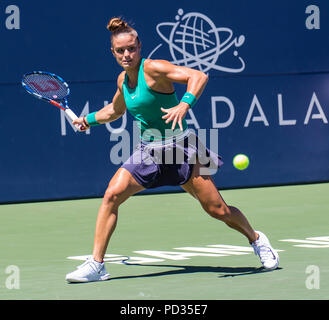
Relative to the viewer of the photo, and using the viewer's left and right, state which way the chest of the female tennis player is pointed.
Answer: facing the viewer and to the left of the viewer
